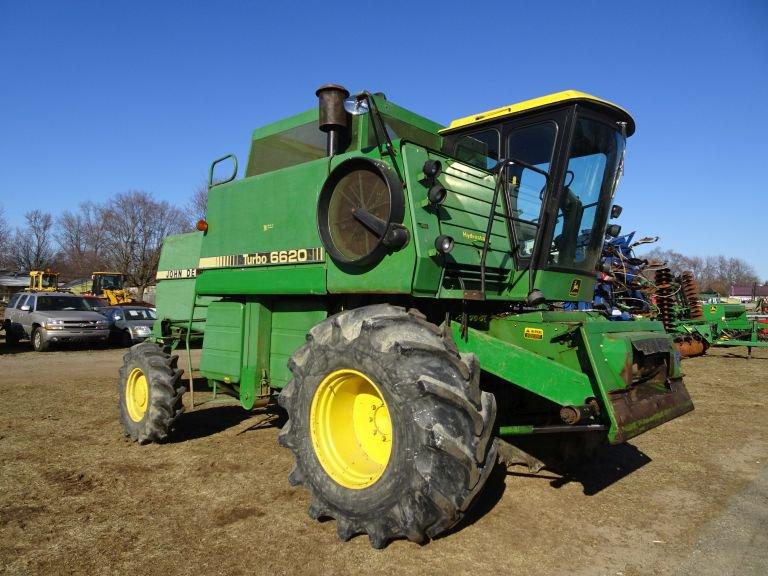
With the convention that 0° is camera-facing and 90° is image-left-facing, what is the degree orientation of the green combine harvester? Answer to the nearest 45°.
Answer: approximately 315°

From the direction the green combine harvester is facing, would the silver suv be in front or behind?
behind
